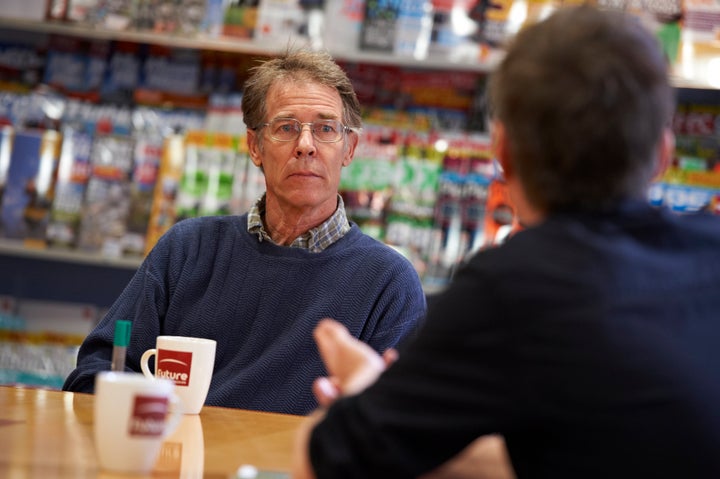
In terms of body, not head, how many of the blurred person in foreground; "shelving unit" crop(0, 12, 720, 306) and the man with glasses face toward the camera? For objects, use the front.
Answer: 2

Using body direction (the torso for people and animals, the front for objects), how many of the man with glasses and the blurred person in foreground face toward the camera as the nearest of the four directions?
1

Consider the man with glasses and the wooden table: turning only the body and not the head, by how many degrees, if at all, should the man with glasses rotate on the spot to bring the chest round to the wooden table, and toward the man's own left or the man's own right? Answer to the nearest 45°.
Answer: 0° — they already face it

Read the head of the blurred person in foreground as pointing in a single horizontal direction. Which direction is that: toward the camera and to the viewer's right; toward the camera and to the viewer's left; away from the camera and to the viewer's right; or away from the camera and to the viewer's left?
away from the camera and to the viewer's left

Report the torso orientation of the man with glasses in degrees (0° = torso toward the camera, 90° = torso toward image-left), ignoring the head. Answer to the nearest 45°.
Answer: approximately 0°

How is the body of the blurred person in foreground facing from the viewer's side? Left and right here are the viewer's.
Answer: facing away from the viewer and to the left of the viewer

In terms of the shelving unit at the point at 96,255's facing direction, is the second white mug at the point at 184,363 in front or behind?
in front

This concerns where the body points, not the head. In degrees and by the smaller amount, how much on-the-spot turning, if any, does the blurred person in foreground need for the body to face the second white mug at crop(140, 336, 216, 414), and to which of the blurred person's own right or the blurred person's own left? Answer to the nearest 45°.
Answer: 0° — they already face it
